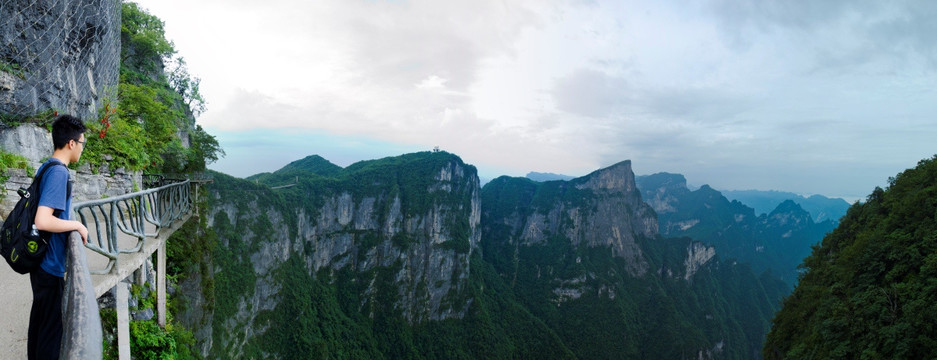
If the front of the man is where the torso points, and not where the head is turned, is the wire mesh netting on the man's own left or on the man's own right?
on the man's own left

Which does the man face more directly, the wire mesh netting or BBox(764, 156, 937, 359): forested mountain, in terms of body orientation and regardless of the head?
the forested mountain

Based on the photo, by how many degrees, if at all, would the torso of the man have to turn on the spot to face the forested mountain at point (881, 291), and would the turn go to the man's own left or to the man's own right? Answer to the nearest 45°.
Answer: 0° — they already face it

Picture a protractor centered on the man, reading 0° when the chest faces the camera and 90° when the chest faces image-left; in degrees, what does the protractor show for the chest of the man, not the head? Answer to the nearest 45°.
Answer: approximately 270°
